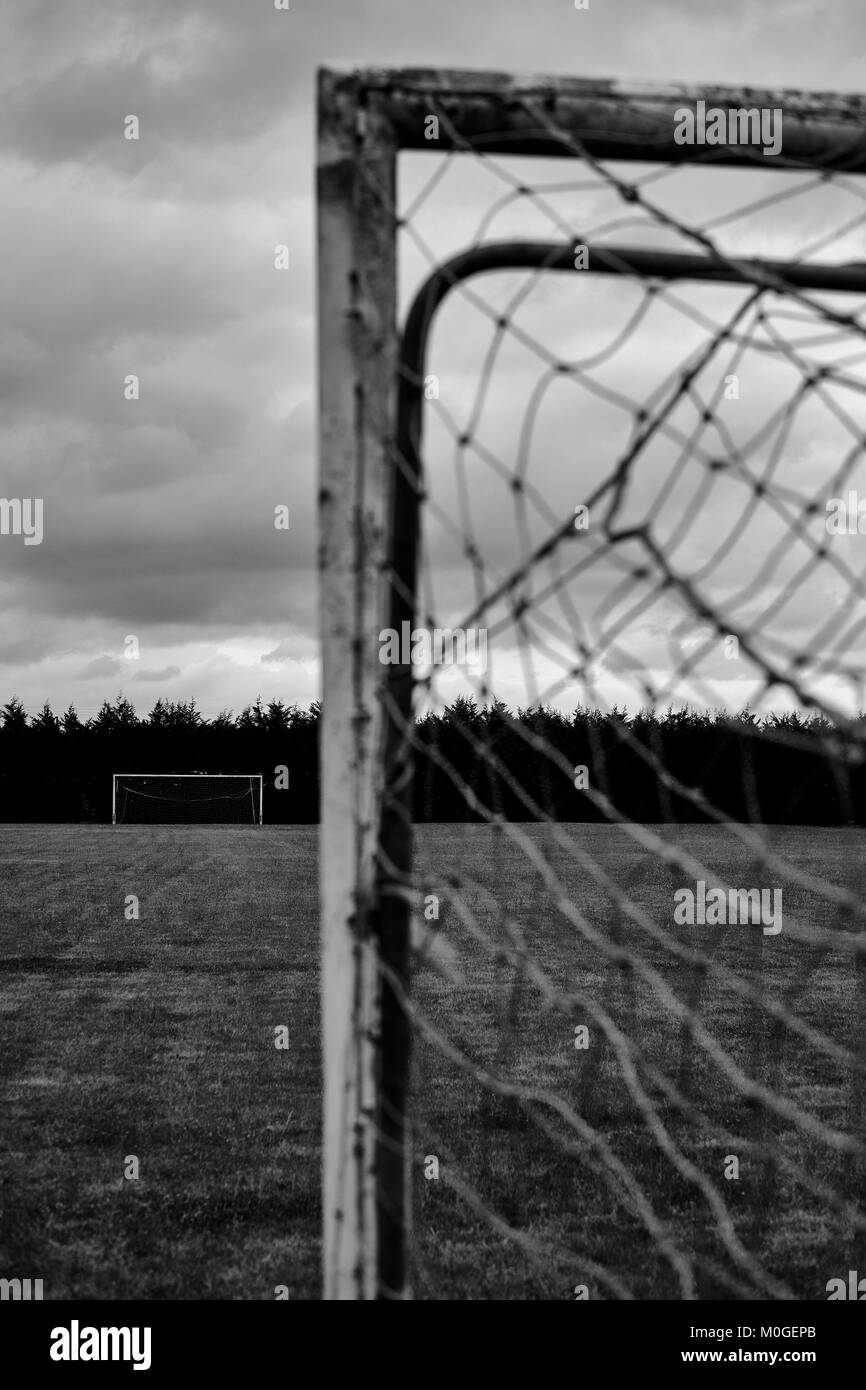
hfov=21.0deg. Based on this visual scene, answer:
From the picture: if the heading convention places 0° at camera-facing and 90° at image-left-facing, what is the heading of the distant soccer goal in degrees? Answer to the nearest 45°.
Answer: approximately 0°

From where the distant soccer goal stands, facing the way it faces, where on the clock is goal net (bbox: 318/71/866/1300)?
The goal net is roughly at 12 o'clock from the distant soccer goal.

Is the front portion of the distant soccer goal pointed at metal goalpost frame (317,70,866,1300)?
yes
